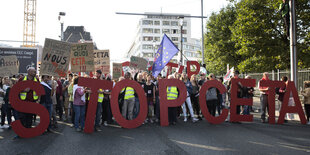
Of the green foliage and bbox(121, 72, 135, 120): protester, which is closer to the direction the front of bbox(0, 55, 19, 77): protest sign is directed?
the protester

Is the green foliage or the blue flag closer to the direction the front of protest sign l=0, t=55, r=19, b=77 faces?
the blue flag

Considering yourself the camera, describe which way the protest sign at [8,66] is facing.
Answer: facing the viewer

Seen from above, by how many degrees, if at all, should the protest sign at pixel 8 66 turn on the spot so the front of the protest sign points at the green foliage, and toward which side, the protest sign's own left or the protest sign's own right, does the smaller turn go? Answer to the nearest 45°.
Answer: approximately 90° to the protest sign's own left

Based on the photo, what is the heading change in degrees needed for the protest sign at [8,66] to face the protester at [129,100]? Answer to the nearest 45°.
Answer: approximately 45° to its left

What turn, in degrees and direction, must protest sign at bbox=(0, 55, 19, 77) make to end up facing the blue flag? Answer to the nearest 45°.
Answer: approximately 45° to its left

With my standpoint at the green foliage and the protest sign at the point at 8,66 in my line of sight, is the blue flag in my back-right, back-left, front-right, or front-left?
front-left
